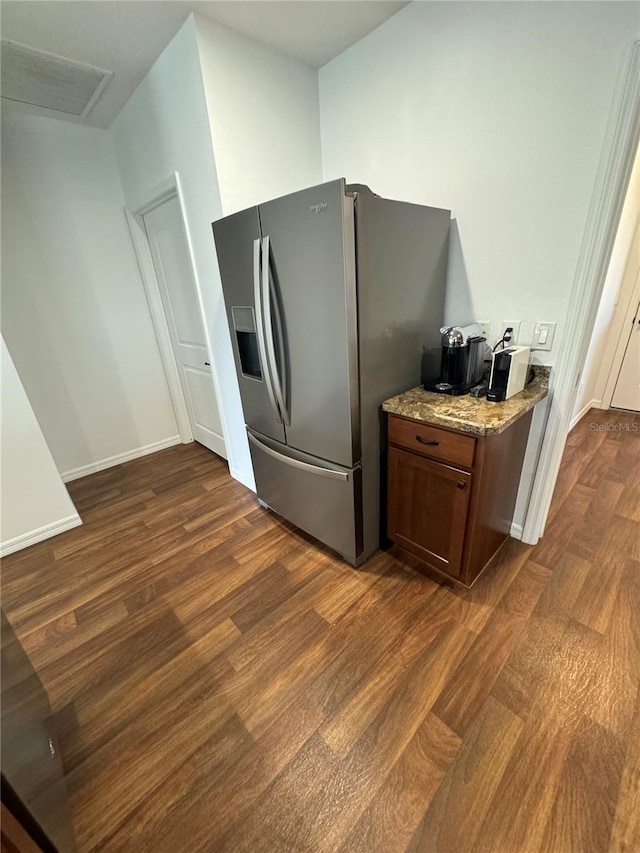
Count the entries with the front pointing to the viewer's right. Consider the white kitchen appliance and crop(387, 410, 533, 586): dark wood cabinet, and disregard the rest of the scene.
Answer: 0

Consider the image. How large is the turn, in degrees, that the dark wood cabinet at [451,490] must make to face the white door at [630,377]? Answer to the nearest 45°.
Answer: approximately 180°

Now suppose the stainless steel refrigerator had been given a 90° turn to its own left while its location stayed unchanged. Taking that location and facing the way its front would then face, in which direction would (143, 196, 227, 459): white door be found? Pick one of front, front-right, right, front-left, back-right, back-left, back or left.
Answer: back

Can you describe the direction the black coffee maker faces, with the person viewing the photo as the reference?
facing the viewer and to the left of the viewer

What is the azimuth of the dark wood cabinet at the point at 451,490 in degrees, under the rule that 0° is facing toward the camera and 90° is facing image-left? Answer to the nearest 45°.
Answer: approximately 45°
